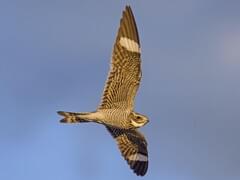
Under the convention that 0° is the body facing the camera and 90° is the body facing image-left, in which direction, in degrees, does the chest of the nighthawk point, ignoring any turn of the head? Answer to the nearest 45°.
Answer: approximately 270°
